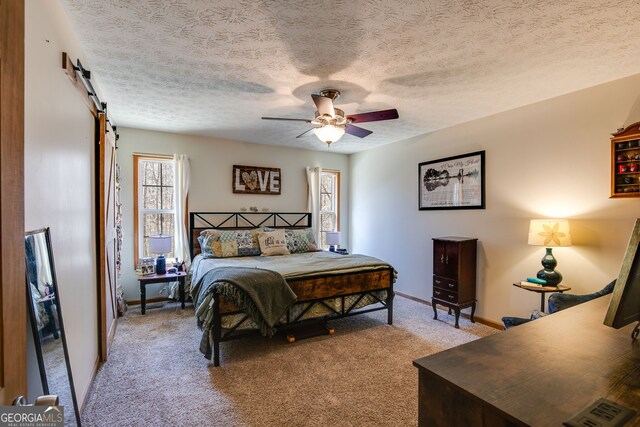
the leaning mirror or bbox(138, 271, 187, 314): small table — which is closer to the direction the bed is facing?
the leaning mirror

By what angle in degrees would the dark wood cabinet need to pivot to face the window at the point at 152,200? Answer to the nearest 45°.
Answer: approximately 45° to its right

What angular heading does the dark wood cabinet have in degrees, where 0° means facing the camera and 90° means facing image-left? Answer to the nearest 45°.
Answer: approximately 45°

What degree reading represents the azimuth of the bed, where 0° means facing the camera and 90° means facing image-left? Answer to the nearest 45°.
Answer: approximately 315°

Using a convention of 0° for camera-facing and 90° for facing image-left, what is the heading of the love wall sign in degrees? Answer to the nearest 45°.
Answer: approximately 0°

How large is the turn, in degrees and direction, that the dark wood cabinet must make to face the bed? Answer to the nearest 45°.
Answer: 0° — it already faces it

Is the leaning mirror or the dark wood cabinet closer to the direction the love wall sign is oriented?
the leaning mirror
